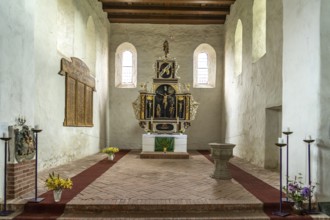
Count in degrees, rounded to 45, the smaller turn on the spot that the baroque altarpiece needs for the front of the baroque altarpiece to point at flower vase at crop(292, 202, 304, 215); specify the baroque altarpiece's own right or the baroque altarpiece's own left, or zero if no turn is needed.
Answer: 0° — it already faces it

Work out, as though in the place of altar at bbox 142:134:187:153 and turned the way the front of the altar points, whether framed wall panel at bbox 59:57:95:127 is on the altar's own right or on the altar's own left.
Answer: on the altar's own right

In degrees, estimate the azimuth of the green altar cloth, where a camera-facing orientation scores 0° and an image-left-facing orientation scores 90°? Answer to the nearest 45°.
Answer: approximately 0°

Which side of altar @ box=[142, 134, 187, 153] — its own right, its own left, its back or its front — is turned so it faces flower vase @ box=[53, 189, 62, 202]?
front

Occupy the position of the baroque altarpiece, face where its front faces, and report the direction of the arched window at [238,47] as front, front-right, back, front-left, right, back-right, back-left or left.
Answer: left

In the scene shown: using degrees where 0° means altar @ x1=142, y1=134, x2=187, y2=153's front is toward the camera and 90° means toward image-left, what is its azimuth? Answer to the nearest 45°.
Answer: approximately 0°

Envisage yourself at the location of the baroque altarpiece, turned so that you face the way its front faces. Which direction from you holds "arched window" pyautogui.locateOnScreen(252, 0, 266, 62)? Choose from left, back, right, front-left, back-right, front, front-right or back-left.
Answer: front-left

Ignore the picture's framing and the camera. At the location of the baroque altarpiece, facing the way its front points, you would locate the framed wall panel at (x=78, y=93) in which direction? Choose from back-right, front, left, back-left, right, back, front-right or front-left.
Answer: front-right

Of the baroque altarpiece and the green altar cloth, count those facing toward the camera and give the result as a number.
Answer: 2
